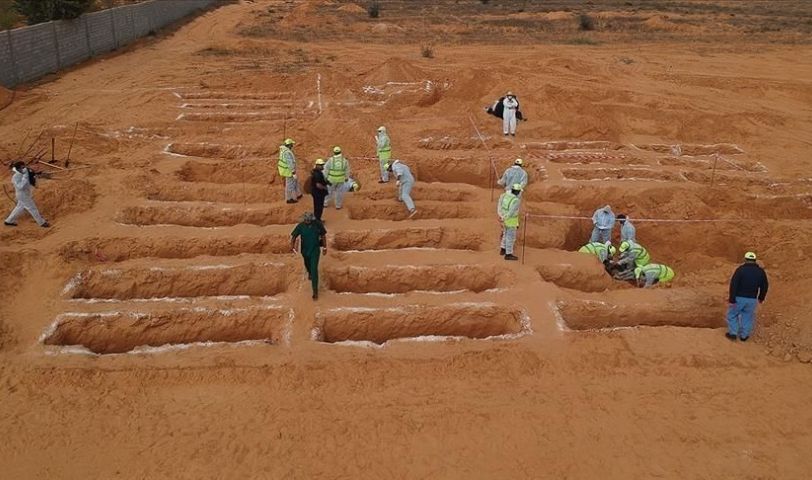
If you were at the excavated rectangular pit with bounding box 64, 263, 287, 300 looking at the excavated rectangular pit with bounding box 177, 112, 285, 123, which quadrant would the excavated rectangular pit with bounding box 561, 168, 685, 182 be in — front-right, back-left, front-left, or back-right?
front-right

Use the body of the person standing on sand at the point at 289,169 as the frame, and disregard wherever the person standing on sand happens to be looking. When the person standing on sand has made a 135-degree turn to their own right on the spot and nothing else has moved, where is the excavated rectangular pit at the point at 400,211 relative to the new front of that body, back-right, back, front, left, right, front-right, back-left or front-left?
back-left

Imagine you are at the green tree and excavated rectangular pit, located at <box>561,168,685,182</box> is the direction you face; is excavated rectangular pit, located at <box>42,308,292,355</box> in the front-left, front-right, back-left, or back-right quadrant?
front-right

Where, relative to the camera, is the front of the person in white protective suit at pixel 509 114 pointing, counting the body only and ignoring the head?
toward the camera
